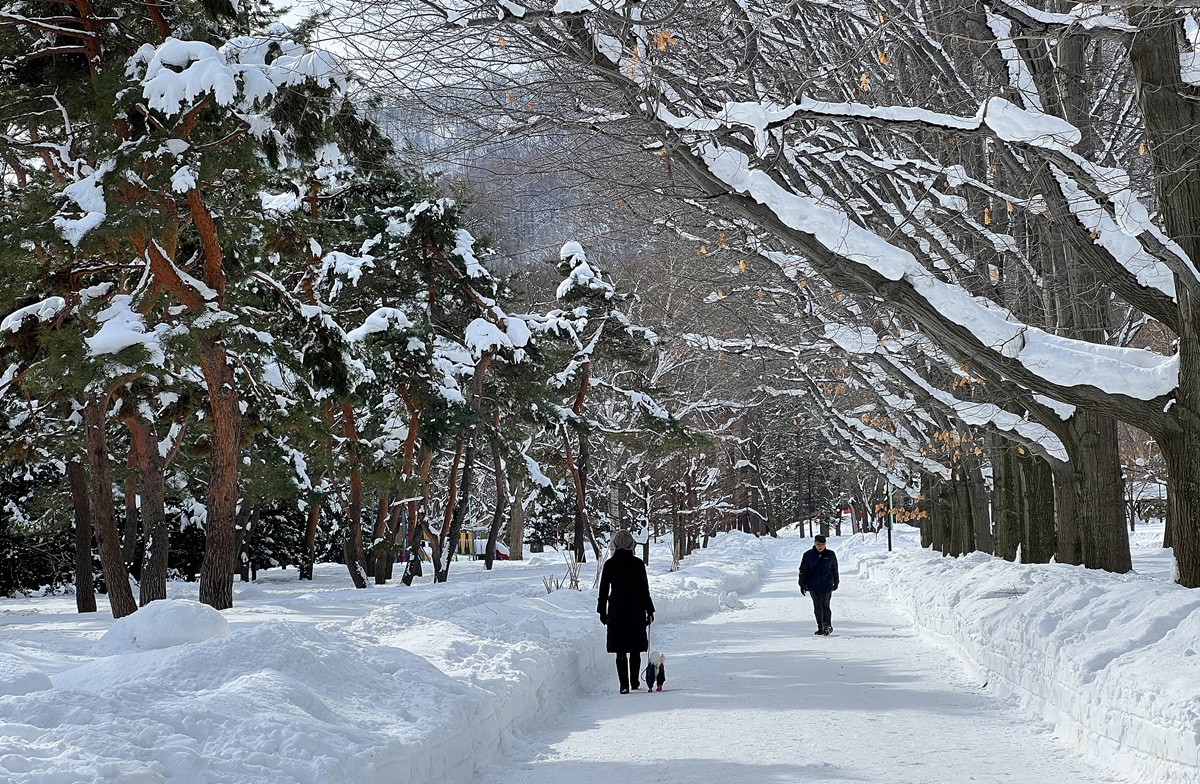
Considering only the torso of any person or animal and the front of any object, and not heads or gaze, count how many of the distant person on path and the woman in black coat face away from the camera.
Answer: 1

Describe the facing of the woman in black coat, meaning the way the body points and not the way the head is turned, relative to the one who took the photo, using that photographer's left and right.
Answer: facing away from the viewer

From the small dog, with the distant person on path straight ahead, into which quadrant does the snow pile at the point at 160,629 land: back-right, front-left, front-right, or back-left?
back-left

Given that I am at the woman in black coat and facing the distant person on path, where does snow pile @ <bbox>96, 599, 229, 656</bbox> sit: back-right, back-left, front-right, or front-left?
back-left

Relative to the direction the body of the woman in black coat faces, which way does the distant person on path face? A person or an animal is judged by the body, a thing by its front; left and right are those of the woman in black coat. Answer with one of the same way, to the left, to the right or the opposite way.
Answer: the opposite way

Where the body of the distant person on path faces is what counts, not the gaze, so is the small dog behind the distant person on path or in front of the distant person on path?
in front

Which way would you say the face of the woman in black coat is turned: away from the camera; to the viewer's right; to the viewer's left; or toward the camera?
away from the camera

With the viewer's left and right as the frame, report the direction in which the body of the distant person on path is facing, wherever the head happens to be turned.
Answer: facing the viewer

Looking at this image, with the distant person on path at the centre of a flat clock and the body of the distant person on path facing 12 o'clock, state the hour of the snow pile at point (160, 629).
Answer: The snow pile is roughly at 1 o'clock from the distant person on path.

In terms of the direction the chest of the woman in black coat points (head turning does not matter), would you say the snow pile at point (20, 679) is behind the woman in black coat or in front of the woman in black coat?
behind

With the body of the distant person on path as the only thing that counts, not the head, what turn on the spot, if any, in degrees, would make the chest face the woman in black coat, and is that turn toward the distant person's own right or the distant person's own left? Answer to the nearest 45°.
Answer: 0° — they already face them
